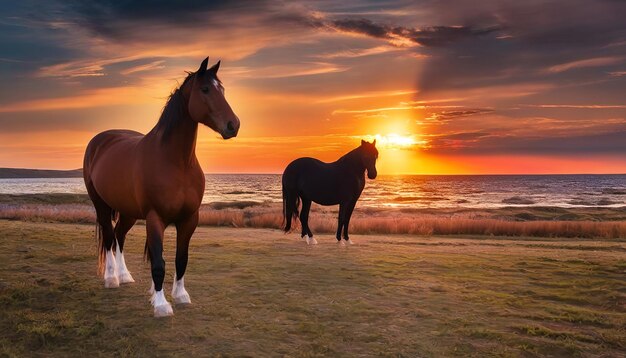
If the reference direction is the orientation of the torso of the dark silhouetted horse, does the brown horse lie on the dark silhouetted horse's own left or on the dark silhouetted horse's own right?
on the dark silhouetted horse's own right

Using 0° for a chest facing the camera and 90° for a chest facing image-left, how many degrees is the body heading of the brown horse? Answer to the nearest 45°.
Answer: approximately 315°

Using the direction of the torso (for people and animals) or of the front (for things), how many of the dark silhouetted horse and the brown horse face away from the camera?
0

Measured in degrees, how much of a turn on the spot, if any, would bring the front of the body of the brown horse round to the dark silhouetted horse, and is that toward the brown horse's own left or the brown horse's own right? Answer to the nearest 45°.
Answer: approximately 90° to the brown horse's own left

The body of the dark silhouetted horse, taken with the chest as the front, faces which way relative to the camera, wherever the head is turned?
to the viewer's right
